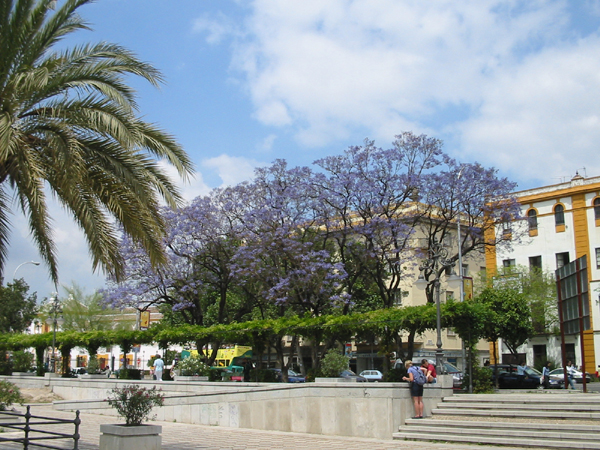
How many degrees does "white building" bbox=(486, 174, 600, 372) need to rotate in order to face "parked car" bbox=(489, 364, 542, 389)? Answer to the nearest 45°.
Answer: approximately 45° to its left

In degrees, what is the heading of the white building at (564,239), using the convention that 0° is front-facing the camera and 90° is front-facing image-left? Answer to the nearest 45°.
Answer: approximately 45°

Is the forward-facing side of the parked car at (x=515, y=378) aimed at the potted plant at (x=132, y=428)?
no

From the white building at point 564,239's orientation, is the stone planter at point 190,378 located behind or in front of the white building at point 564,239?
in front
